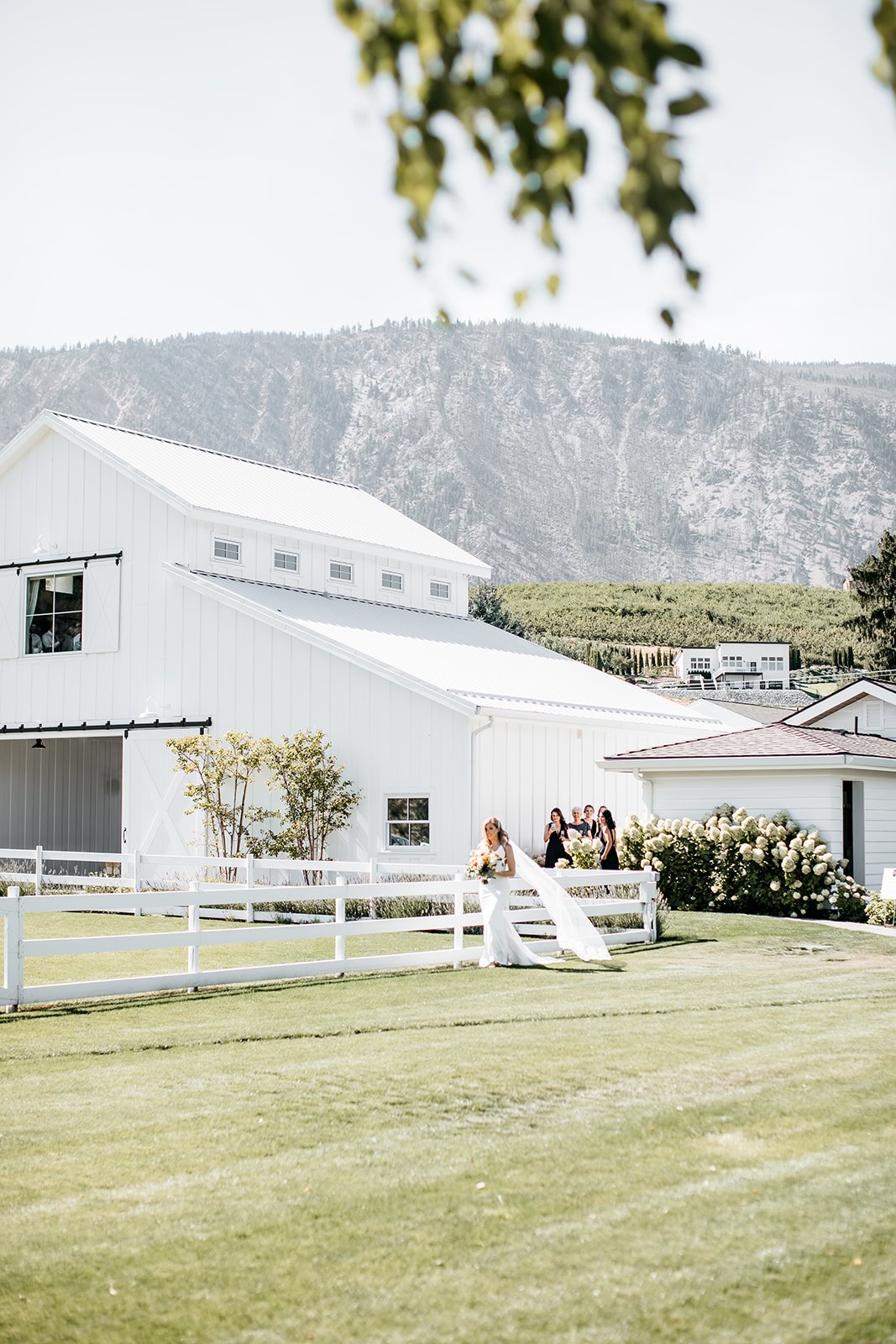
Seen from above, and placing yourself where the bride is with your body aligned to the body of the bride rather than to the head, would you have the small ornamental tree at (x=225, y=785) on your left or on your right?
on your right

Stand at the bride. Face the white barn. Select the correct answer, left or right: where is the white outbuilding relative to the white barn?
right

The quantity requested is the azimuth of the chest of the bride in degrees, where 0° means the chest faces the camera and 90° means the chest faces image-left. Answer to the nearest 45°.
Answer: approximately 45°

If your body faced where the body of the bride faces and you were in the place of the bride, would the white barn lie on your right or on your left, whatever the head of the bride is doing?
on your right

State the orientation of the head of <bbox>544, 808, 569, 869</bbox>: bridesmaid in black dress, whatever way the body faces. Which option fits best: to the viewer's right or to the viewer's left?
to the viewer's left

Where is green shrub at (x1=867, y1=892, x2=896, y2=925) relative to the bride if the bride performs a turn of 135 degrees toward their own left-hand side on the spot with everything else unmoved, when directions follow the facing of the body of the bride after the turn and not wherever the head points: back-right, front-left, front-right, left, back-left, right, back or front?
front-left

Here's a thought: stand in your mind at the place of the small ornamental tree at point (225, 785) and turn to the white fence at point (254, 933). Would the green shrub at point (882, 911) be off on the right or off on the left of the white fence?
left

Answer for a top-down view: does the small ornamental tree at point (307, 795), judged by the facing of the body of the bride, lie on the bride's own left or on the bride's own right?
on the bride's own right

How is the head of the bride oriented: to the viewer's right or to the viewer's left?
to the viewer's left
